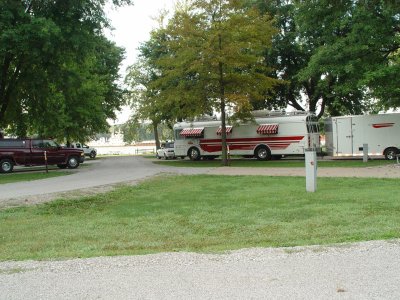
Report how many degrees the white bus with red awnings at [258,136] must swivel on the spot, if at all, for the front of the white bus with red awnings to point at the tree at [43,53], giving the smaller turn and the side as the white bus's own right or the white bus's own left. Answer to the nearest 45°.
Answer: approximately 45° to the white bus's own left

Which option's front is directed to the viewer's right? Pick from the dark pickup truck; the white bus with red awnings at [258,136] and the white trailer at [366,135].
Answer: the dark pickup truck

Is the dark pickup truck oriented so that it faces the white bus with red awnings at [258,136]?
yes

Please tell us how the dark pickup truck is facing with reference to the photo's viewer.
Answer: facing to the right of the viewer

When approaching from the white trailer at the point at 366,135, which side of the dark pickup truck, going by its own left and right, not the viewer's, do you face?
front

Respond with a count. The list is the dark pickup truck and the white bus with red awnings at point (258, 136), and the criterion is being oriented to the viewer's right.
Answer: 1

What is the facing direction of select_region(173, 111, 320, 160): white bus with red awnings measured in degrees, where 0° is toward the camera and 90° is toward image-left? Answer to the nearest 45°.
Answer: approximately 90°

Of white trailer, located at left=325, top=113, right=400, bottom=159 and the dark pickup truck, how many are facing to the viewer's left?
1

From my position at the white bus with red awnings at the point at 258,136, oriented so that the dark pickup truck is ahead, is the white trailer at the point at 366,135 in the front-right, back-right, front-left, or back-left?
back-left

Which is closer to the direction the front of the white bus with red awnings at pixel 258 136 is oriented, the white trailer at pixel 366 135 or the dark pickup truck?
the dark pickup truck

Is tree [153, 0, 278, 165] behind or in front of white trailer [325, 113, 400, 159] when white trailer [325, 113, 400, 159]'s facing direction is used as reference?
in front

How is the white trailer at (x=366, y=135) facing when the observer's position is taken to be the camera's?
facing to the left of the viewer

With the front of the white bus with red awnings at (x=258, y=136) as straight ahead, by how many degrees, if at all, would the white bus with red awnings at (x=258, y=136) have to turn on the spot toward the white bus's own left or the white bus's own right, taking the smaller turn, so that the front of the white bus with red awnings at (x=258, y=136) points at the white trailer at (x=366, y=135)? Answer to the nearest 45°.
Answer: approximately 135° to the white bus's own left
